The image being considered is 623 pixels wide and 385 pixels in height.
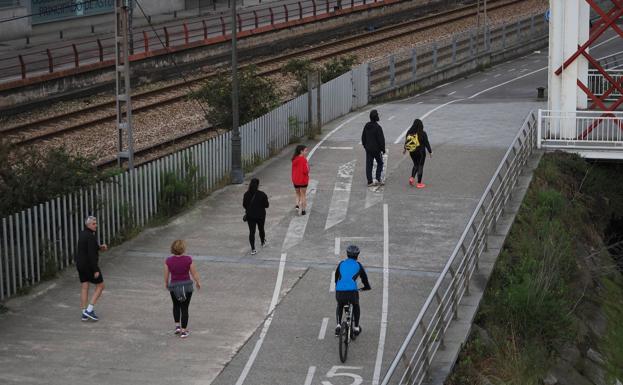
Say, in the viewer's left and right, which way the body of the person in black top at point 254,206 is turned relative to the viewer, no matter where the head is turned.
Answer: facing away from the viewer

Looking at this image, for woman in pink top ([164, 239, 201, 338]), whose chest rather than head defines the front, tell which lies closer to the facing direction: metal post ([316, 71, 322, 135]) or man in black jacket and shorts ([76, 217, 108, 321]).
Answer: the metal post

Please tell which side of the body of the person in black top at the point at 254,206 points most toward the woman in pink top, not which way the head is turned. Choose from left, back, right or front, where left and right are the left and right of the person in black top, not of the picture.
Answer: back

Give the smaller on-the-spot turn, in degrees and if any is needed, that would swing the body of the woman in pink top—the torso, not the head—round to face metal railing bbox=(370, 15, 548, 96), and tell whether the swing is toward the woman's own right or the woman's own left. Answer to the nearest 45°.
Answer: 0° — they already face it

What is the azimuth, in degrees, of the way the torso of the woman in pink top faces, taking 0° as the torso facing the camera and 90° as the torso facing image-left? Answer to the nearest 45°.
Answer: approximately 180°

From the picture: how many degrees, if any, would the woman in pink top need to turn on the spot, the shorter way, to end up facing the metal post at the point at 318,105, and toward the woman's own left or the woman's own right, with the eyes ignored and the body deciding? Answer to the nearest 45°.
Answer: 0° — they already face it

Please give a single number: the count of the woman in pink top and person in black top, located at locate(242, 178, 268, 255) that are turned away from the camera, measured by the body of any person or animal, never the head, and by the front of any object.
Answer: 2
